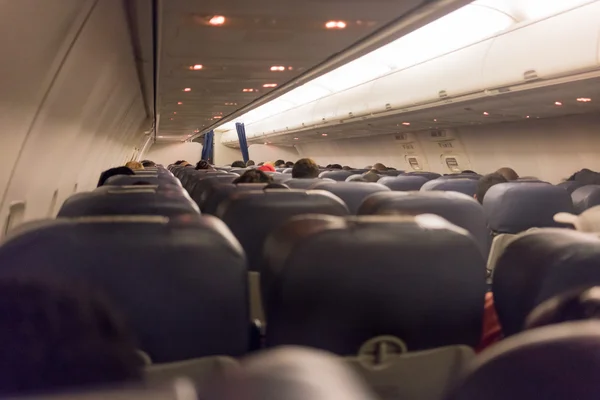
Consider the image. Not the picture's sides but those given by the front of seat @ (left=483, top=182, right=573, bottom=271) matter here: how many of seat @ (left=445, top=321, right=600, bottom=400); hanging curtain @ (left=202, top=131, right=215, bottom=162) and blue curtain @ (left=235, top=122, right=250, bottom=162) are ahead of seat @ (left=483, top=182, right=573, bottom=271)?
2

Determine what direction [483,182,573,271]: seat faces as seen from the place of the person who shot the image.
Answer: facing away from the viewer and to the left of the viewer

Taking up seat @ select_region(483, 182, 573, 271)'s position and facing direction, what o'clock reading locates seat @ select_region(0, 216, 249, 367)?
seat @ select_region(0, 216, 249, 367) is roughly at 8 o'clock from seat @ select_region(483, 182, 573, 271).

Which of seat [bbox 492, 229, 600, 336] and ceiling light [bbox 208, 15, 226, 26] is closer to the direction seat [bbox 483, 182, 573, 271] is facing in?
the ceiling light

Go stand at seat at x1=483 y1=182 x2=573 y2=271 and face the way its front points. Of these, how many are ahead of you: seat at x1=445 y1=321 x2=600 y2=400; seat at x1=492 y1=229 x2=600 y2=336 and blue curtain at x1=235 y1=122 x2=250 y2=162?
1

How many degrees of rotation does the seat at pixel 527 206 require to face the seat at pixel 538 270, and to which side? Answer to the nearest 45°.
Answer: approximately 135° to its left

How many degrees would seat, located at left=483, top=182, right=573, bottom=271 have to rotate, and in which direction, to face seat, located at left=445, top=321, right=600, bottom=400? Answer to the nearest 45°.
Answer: approximately 135° to its left

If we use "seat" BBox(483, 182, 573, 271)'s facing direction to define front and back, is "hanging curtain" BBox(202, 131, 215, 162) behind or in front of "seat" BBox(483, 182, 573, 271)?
in front

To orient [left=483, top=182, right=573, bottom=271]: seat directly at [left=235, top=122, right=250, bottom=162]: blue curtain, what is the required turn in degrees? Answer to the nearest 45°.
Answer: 0° — it already faces it

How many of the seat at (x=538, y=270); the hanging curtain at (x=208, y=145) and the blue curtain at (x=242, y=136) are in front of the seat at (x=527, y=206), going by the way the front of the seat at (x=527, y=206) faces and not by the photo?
2

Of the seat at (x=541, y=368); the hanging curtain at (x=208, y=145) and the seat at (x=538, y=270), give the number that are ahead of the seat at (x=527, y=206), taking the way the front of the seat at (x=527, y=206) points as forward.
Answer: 1
